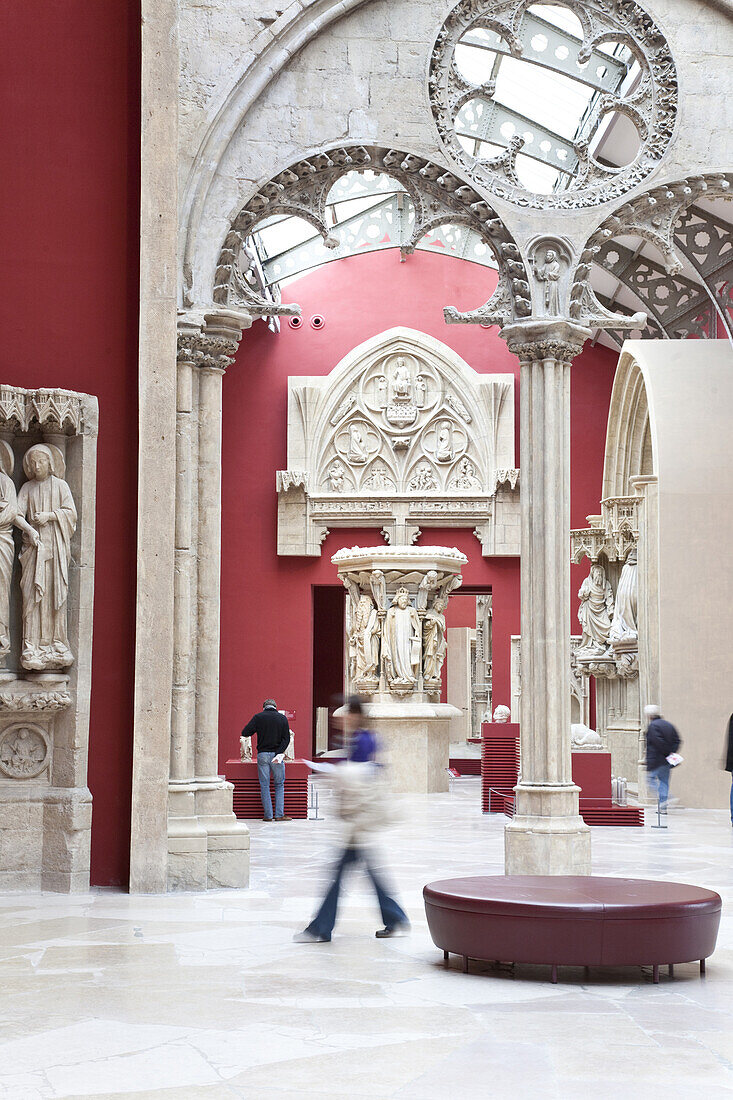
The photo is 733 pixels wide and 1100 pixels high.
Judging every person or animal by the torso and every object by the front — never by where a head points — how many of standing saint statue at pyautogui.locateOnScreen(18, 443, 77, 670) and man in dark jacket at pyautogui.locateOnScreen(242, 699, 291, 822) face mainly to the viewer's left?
0

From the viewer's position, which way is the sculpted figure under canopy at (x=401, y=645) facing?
facing the viewer

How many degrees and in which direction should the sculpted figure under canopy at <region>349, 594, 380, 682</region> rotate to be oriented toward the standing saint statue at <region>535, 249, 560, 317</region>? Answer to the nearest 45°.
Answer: approximately 45° to its left

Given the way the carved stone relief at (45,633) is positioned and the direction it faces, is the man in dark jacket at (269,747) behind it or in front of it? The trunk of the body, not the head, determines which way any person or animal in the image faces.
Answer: behind

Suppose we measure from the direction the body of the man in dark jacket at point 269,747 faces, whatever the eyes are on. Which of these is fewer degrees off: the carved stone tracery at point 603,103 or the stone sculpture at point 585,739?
the stone sculpture

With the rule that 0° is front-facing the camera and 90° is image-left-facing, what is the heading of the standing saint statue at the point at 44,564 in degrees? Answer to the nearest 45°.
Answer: approximately 0°

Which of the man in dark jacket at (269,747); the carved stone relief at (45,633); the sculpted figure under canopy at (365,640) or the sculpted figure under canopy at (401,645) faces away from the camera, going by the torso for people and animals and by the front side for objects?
the man in dark jacket

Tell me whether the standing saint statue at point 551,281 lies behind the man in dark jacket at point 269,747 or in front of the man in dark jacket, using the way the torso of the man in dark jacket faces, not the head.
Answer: behind

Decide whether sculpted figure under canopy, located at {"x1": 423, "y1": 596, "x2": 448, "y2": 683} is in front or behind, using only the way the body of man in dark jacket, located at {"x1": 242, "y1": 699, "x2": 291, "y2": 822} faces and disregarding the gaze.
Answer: in front

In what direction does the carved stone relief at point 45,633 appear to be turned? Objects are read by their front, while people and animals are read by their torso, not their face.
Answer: toward the camera

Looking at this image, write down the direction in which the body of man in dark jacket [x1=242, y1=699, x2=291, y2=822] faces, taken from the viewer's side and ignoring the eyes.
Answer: away from the camera

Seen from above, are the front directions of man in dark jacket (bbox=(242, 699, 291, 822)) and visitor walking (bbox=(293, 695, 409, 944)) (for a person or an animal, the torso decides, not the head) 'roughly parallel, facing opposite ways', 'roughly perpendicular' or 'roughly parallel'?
roughly perpendicular

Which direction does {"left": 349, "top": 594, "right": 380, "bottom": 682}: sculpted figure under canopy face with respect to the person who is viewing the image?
facing the viewer and to the left of the viewer

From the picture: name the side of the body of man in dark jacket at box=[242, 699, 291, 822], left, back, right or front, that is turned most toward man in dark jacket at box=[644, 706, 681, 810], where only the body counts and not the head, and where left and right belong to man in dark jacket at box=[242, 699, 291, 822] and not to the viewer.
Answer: right

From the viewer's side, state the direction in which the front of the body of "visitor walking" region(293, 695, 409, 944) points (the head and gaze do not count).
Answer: to the viewer's left

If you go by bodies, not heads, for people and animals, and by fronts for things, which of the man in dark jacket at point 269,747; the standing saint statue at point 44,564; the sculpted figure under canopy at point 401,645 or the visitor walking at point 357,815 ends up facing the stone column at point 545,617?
the sculpted figure under canopy
